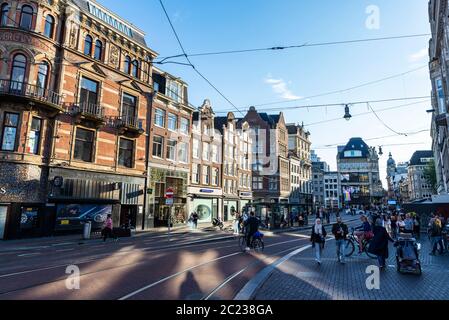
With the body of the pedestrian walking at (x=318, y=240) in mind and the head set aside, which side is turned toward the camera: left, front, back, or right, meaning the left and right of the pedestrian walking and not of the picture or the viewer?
front

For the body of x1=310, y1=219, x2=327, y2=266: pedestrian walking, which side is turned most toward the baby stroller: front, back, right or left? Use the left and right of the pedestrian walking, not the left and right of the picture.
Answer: left

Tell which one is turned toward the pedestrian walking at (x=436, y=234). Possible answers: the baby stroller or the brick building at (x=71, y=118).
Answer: the brick building

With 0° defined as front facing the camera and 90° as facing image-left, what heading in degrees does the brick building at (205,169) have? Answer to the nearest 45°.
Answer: approximately 315°

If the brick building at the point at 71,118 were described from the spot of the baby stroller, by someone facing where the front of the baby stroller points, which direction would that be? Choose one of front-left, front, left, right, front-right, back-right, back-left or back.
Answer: right

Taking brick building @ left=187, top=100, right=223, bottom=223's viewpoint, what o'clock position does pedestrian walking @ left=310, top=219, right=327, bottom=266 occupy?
The pedestrian walking is roughly at 1 o'clock from the brick building.

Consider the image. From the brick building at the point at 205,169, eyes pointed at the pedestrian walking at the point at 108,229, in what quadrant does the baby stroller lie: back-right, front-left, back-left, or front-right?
front-left

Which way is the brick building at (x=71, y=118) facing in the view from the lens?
facing the viewer and to the right of the viewer

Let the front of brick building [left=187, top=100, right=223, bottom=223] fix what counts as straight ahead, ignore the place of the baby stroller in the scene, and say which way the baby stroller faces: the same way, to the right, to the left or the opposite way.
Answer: to the right

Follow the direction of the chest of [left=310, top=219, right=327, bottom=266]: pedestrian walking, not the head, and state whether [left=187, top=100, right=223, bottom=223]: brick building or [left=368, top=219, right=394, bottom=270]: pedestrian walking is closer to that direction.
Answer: the pedestrian walking

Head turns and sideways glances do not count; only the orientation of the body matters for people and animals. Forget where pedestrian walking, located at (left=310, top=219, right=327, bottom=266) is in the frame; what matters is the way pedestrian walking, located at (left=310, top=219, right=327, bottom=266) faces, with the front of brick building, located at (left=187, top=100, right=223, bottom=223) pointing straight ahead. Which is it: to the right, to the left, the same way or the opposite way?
to the right
